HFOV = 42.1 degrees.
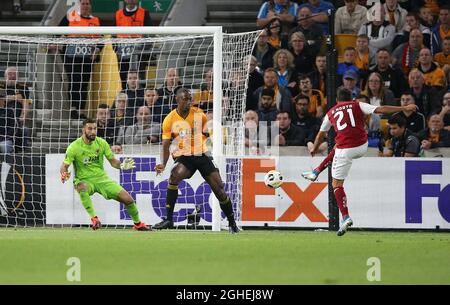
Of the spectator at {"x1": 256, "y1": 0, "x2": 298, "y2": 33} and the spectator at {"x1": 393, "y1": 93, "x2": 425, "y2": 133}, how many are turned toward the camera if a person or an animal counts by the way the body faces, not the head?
2

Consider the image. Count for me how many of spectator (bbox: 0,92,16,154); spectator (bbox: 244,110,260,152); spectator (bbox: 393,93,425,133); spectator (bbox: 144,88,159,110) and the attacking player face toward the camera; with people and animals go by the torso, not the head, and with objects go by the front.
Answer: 4

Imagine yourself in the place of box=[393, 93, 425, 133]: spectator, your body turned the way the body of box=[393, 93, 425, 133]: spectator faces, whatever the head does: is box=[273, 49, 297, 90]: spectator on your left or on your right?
on your right

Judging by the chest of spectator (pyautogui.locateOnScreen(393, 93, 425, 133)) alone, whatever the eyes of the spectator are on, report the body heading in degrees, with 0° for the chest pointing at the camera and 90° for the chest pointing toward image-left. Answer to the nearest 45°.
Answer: approximately 0°

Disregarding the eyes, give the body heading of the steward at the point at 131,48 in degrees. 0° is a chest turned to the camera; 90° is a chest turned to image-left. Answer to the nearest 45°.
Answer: approximately 0°

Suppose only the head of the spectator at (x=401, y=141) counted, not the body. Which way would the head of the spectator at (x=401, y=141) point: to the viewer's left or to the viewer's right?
to the viewer's left

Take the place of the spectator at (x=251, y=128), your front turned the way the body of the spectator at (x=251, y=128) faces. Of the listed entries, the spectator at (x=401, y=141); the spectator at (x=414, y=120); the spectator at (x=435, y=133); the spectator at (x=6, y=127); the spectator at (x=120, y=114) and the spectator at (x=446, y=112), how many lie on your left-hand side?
4

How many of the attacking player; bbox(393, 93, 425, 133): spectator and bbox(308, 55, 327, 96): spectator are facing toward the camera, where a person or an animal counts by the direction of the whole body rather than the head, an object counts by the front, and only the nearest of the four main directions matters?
2
